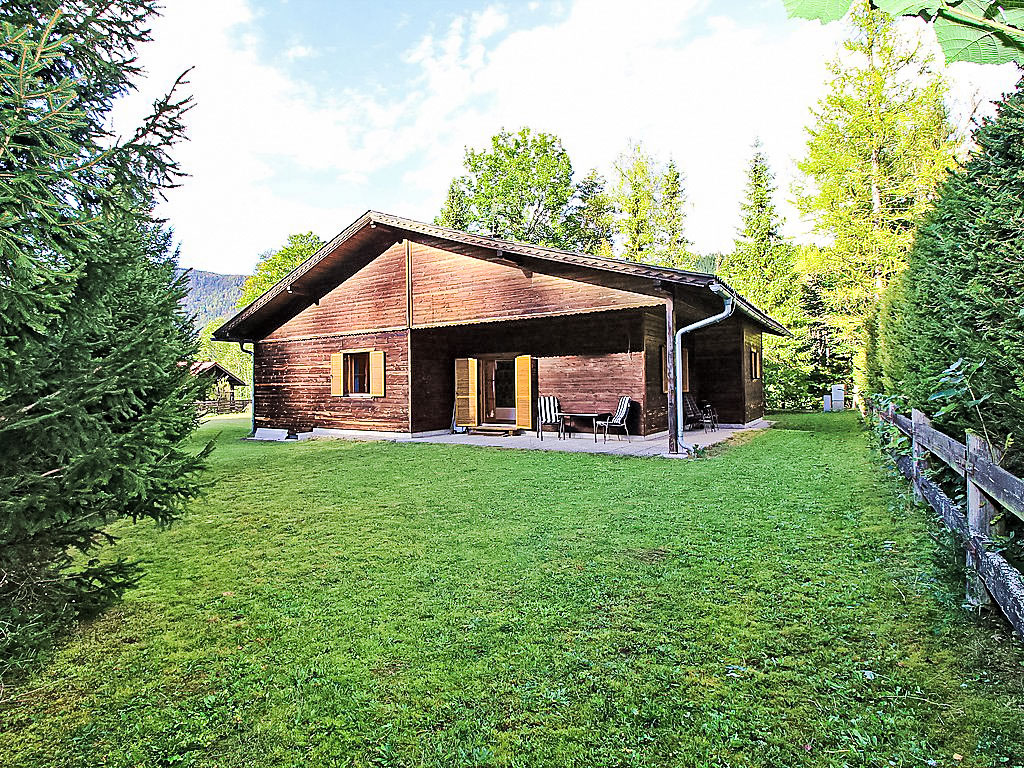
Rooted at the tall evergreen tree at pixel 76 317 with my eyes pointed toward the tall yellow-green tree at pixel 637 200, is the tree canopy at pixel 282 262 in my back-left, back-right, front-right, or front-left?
front-left

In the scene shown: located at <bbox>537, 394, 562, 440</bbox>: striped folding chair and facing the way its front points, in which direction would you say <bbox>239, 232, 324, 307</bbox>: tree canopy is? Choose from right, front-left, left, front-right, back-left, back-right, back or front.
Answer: left

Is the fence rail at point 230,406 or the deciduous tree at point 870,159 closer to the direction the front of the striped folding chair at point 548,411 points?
the deciduous tree

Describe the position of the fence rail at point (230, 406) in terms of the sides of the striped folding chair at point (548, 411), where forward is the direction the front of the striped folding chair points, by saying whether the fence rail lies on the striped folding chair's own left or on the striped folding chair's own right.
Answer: on the striped folding chair's own left

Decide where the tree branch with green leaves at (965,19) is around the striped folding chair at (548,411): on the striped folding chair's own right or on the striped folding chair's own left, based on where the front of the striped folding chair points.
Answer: on the striped folding chair's own right

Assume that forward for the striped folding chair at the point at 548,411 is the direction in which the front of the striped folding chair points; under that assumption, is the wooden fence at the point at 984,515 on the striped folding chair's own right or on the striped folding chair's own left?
on the striped folding chair's own right

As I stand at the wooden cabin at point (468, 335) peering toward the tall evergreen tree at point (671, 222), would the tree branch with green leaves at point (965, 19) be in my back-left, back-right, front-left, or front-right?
back-right

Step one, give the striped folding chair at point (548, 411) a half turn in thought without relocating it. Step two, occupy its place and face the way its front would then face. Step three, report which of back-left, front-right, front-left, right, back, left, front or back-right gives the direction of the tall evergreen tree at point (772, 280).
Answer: back

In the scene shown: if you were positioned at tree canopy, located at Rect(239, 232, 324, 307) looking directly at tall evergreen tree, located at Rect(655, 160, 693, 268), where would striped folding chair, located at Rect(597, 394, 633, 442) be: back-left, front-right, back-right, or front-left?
front-right

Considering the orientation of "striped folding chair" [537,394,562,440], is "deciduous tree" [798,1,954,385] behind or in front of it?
in front
